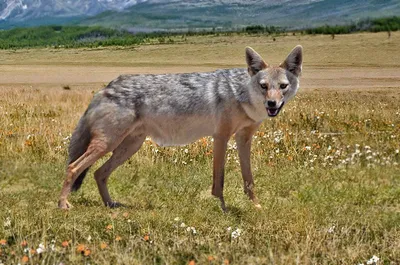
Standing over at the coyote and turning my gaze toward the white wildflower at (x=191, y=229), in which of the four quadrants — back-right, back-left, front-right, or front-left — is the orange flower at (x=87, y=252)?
front-right

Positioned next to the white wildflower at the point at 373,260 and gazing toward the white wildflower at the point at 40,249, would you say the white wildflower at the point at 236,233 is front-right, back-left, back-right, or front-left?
front-right

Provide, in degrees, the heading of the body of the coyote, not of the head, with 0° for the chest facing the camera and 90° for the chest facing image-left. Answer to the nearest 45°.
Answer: approximately 270°

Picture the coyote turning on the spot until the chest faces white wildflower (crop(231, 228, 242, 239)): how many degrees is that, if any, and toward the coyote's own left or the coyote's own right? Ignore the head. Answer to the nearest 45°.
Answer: approximately 90° to the coyote's own right

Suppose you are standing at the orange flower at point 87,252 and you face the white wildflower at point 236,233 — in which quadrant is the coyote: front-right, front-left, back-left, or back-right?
front-left

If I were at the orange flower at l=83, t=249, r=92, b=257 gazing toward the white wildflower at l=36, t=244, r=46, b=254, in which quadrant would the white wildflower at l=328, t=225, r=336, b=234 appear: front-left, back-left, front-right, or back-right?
back-right

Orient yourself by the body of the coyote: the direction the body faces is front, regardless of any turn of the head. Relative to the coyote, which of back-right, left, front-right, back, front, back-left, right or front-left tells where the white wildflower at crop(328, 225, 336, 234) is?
front-right

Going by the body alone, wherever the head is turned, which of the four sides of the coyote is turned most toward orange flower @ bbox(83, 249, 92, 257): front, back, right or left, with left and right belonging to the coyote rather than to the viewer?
right

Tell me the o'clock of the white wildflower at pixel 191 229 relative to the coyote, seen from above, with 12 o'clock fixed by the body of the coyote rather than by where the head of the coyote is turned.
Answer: The white wildflower is roughly at 3 o'clock from the coyote.

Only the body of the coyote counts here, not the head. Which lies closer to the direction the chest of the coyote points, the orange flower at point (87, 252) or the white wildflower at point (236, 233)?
the white wildflower
